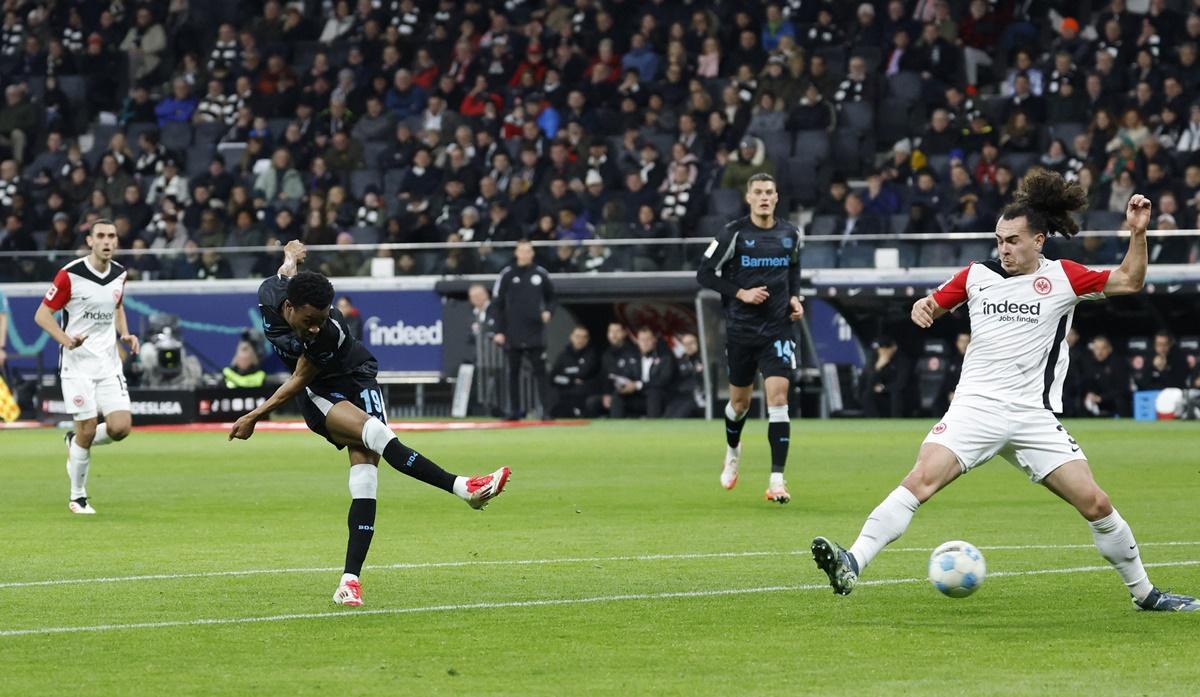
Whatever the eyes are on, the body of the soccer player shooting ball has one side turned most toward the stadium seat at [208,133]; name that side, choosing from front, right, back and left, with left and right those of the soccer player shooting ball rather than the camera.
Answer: back

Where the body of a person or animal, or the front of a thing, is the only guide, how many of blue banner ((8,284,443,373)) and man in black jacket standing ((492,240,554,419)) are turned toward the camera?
2

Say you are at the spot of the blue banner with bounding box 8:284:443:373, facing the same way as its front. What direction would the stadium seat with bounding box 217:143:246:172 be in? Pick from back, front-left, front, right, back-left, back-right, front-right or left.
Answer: back
